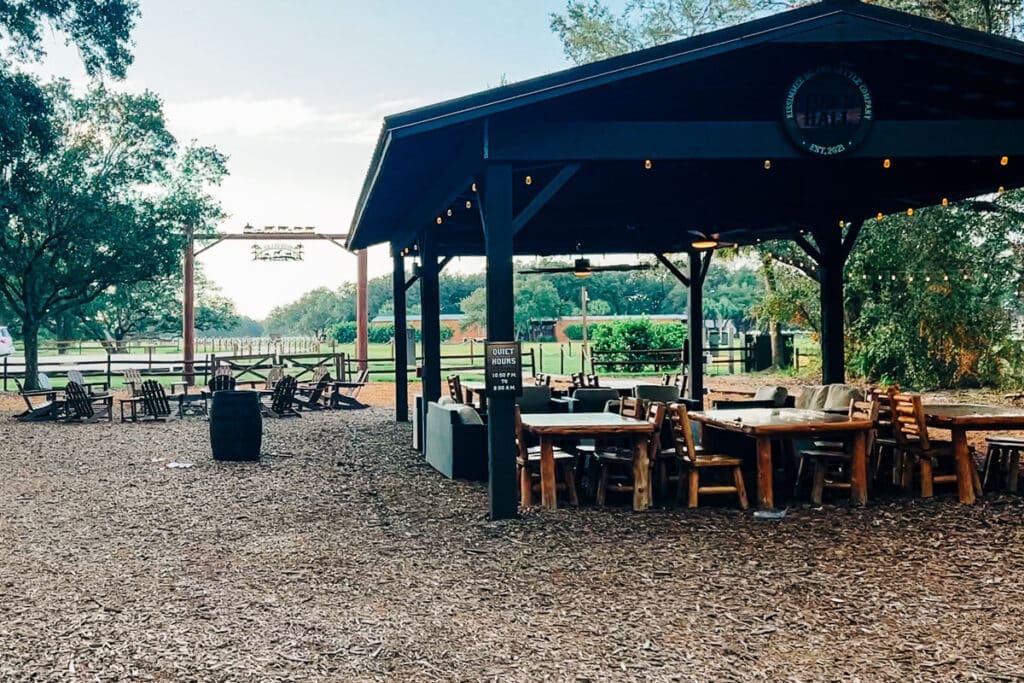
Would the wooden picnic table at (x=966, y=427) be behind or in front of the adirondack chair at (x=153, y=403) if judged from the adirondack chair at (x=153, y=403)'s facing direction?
behind

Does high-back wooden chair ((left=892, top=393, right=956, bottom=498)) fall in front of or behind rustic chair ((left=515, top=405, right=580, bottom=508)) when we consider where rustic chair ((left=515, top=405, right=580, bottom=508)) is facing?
in front

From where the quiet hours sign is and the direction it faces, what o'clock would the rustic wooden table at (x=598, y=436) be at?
The rustic wooden table is roughly at 8 o'clock from the quiet hours sign.

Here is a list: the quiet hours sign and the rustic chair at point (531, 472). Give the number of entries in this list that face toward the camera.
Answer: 1

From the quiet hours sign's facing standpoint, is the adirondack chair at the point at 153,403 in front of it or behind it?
behind

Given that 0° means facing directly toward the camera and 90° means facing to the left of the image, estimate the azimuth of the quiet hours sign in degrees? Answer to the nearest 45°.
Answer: approximately 0°

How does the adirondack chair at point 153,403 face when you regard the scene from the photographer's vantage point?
facing away from the viewer and to the left of the viewer

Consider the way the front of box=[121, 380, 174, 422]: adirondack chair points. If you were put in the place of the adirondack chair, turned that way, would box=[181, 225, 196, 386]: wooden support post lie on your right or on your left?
on your right
